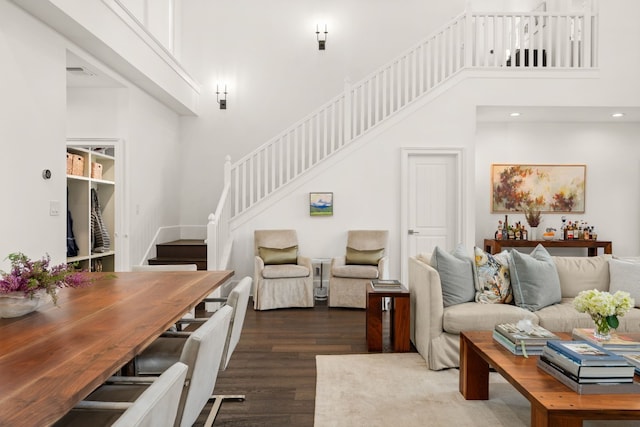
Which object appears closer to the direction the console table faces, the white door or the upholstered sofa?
the upholstered sofa

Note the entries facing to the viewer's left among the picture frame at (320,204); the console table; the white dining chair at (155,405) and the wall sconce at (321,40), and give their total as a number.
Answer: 1

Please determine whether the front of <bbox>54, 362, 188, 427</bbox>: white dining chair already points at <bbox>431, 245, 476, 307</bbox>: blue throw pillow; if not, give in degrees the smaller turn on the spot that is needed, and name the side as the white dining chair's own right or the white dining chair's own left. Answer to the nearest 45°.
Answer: approximately 135° to the white dining chair's own right

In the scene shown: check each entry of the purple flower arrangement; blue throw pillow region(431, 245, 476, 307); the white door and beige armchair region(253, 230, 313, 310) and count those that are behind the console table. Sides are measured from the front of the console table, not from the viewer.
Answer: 0

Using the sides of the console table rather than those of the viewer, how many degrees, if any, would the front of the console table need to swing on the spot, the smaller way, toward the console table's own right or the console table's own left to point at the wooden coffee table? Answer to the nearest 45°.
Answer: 0° — it already faces it

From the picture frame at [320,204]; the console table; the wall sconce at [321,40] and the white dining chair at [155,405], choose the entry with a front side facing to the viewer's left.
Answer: the white dining chair

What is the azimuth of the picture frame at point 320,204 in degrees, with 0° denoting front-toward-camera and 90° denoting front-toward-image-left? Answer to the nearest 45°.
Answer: approximately 0°

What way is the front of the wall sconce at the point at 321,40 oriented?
toward the camera

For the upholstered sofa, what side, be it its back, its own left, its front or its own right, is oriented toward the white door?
back

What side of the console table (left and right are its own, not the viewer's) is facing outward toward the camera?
front

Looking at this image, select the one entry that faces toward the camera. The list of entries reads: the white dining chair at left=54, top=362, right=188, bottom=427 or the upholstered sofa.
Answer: the upholstered sofa

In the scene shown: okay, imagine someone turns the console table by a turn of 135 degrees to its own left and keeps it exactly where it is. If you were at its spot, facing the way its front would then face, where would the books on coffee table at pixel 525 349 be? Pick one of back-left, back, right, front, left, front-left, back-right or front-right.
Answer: back-right

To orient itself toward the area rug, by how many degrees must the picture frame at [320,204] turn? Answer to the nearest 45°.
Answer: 0° — it already faces it

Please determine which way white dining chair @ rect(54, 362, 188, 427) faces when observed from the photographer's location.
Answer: facing to the left of the viewer

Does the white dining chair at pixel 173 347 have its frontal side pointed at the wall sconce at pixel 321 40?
no

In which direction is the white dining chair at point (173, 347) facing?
to the viewer's left

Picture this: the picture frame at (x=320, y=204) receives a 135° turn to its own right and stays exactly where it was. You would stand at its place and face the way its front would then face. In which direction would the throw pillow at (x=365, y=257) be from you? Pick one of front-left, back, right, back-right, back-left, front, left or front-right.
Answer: back

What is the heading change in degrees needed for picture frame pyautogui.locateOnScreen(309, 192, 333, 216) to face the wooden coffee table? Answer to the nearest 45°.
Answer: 0° — it already faces it

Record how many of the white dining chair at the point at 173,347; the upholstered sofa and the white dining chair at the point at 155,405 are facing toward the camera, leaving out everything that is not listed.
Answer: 1

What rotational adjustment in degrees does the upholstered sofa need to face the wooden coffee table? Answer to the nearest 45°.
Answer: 0° — it already faces it
